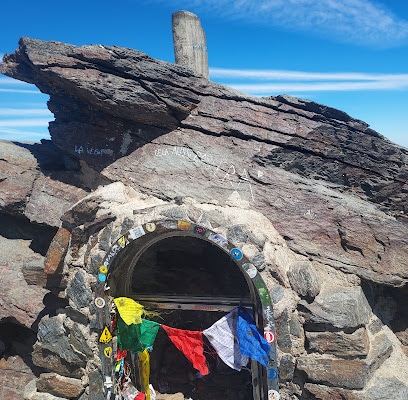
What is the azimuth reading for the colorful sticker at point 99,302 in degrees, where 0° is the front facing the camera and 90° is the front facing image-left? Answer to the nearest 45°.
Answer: approximately 0°

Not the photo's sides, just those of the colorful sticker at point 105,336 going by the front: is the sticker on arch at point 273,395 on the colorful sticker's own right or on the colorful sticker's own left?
on the colorful sticker's own left

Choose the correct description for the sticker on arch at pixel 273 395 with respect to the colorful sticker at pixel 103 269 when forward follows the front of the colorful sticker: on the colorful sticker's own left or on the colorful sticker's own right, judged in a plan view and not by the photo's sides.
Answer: on the colorful sticker's own left

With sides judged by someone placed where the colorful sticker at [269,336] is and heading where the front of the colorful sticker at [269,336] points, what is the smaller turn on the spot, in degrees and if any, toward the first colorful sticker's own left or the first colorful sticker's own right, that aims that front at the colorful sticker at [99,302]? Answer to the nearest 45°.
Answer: approximately 90° to the first colorful sticker's own right

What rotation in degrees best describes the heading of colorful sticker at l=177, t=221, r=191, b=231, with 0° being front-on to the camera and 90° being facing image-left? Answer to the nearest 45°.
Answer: approximately 0°

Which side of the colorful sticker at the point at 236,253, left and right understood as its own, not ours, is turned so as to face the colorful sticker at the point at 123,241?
right
